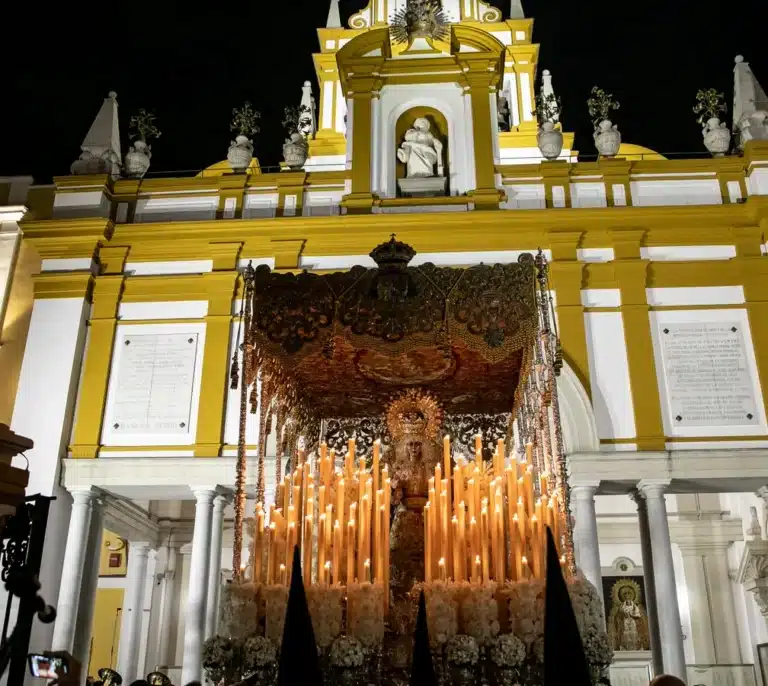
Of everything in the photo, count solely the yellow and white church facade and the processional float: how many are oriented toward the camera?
2

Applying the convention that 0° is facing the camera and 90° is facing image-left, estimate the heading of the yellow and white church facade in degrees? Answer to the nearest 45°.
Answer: approximately 0°
